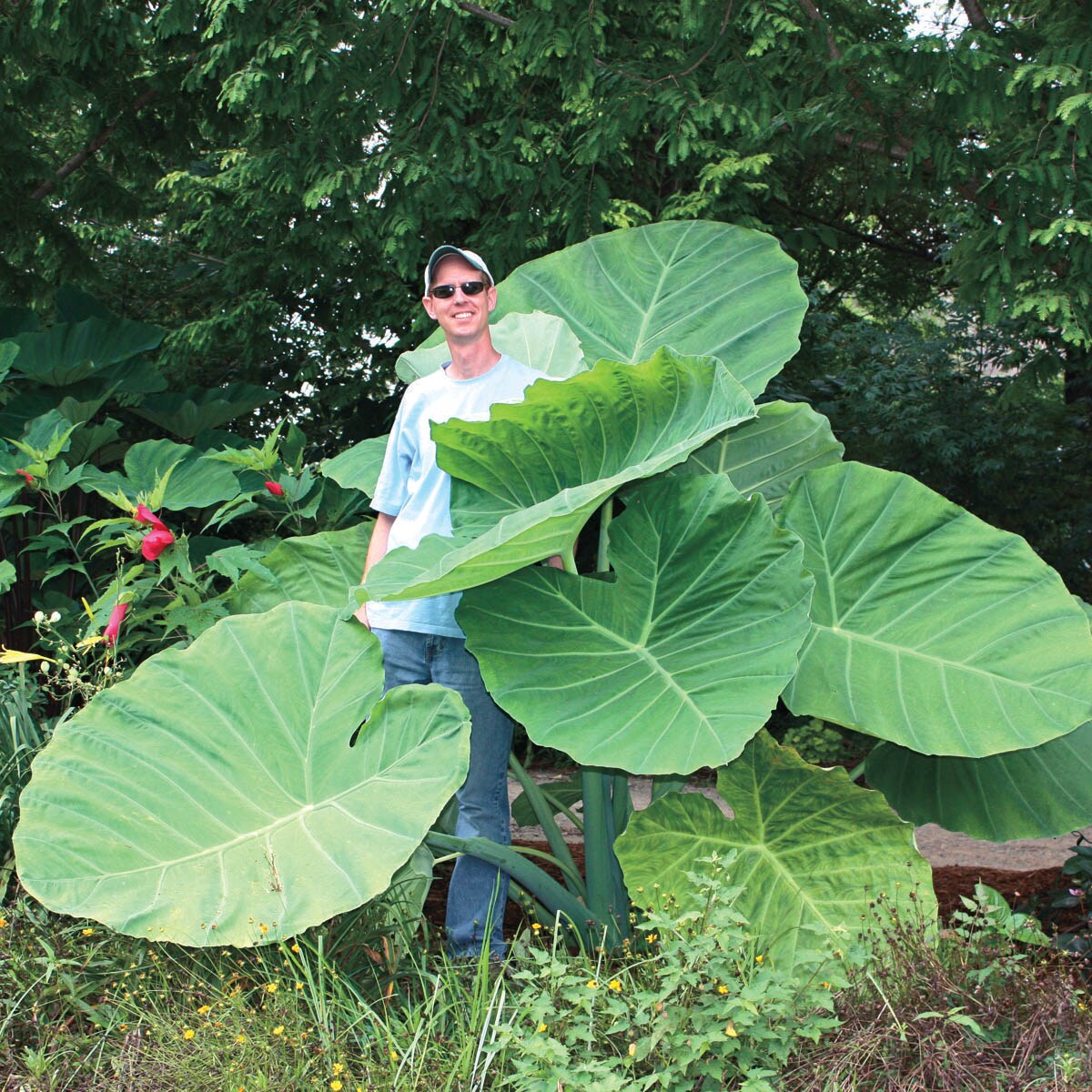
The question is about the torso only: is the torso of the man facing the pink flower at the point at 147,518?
no

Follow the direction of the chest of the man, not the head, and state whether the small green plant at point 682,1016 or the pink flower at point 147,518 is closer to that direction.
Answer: the small green plant

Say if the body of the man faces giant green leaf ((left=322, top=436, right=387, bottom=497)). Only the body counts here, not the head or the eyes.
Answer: no

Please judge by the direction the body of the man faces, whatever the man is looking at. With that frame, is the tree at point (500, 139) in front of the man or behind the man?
behind

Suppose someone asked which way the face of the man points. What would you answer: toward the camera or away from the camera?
toward the camera

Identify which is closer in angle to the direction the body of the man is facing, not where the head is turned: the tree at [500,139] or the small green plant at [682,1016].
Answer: the small green plant

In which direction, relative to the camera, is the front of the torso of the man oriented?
toward the camera

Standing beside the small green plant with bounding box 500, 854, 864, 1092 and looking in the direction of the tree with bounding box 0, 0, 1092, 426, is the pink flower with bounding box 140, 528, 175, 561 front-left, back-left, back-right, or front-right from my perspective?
front-left

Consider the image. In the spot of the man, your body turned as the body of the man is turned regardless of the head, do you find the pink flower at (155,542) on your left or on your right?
on your right
